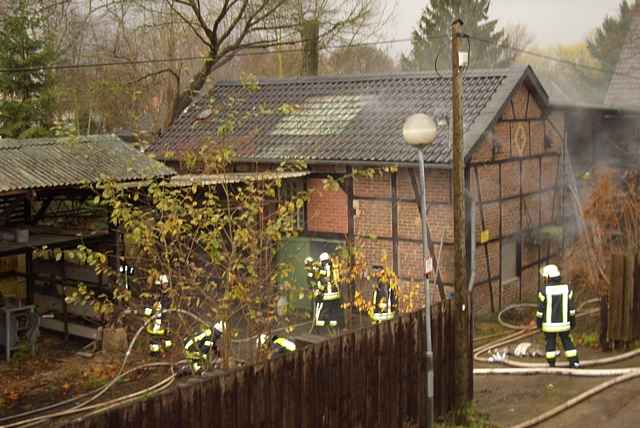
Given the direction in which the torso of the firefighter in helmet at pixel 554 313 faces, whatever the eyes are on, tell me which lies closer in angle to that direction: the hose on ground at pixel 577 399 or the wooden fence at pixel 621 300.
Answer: the wooden fence

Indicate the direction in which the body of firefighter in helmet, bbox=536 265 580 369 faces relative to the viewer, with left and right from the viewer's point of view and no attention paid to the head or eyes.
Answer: facing away from the viewer

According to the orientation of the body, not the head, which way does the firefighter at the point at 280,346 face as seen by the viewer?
to the viewer's left

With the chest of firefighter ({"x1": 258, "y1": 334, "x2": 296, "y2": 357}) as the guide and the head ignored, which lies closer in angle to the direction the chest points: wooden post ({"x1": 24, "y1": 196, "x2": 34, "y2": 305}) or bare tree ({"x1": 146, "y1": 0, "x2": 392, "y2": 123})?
the wooden post

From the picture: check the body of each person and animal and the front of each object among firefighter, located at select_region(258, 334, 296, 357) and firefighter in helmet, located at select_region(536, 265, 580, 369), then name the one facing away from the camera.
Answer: the firefighter in helmet

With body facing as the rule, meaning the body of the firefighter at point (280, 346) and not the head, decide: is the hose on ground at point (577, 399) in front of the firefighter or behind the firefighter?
behind

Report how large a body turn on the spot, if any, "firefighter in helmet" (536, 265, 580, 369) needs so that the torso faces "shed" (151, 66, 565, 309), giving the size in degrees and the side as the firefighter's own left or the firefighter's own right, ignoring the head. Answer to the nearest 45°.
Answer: approximately 45° to the firefighter's own left

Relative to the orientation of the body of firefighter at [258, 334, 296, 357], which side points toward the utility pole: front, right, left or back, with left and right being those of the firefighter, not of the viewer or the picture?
back

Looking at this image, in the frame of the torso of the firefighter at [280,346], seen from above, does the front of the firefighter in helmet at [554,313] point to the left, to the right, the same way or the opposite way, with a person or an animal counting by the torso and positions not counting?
to the right
